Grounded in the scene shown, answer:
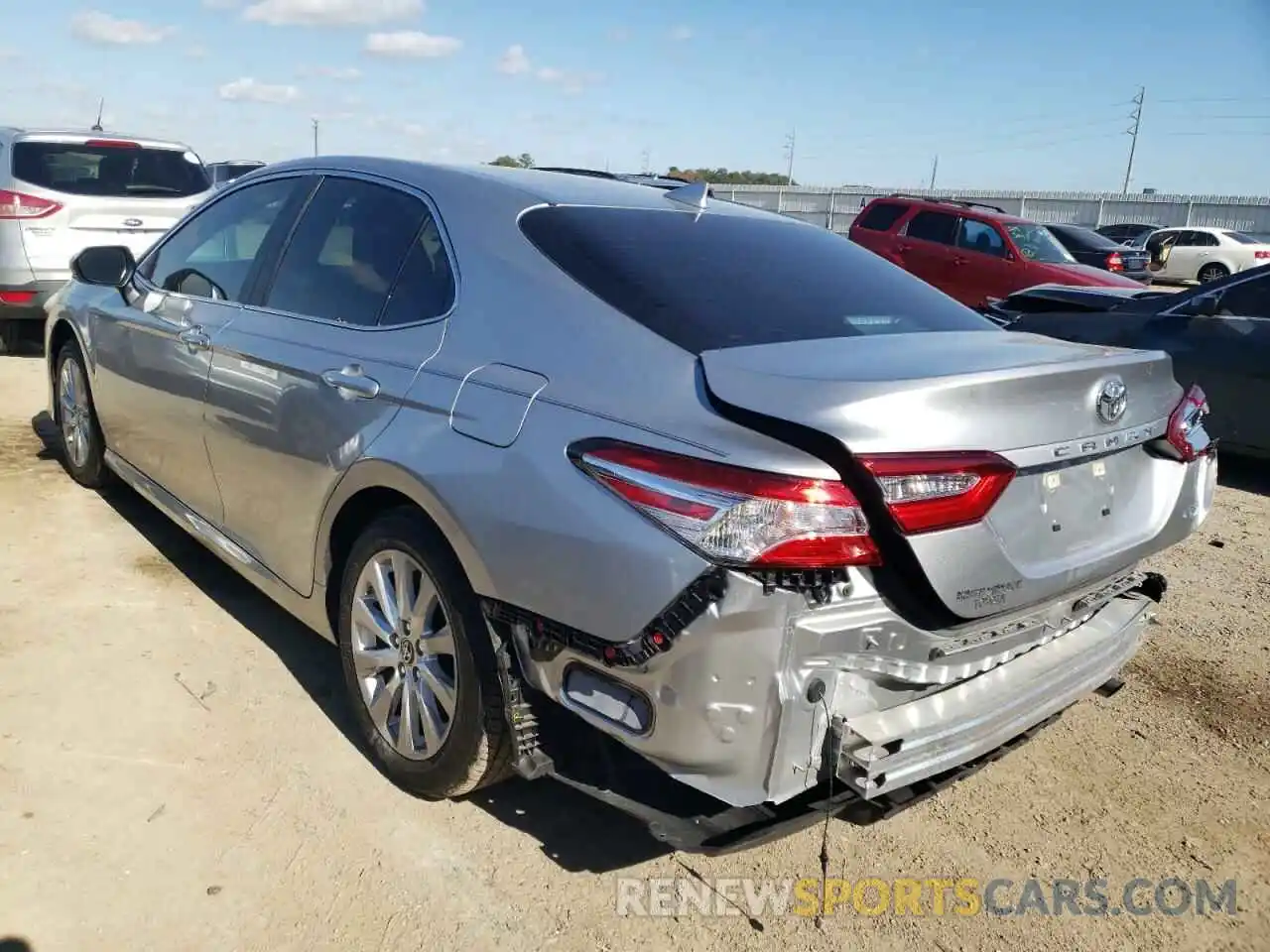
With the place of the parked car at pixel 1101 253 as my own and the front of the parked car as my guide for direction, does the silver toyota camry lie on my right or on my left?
on my left

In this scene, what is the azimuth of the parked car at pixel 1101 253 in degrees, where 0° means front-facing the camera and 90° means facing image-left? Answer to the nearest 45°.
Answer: approximately 135°

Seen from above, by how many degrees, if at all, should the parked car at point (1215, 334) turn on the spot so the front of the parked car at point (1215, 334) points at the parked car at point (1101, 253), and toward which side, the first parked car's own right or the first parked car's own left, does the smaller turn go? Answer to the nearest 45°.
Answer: approximately 90° to the first parked car's own right

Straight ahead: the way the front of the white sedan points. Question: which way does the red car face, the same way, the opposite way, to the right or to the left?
the opposite way

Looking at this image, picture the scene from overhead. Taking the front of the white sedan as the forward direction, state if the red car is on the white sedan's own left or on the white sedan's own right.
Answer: on the white sedan's own left

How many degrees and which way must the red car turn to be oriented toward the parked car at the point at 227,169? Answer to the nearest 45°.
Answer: approximately 135° to its right

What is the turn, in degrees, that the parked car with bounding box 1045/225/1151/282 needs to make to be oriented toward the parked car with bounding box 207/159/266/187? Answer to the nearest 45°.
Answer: approximately 45° to its left

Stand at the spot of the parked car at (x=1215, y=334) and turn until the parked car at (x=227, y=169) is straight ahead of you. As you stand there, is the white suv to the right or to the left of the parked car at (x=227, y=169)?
left

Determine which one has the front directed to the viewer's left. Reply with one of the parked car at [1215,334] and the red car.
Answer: the parked car

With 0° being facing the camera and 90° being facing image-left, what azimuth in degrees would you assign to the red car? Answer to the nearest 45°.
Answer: approximately 315°

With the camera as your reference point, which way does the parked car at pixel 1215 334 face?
facing to the left of the viewer

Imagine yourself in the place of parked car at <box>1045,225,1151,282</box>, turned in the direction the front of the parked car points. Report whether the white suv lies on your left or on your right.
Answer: on your left

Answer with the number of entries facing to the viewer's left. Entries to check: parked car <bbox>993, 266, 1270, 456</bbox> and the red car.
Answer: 1

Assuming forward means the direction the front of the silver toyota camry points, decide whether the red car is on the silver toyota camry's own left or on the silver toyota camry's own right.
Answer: on the silver toyota camry's own right
